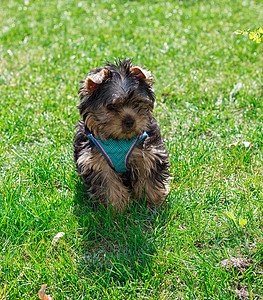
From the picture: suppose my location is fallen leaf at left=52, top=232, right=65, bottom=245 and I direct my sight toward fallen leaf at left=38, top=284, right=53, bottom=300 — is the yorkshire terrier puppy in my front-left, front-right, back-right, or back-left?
back-left

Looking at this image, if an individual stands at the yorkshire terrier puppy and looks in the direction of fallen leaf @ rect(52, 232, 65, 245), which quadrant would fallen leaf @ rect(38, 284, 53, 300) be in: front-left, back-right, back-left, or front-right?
front-left

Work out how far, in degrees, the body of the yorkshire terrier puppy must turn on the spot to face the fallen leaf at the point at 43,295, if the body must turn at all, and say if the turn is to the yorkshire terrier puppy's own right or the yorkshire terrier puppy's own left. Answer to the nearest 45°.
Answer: approximately 45° to the yorkshire terrier puppy's own right

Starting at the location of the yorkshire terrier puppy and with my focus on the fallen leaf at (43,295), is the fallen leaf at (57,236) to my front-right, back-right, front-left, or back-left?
front-right

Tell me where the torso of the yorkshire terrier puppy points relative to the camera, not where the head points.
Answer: toward the camera
